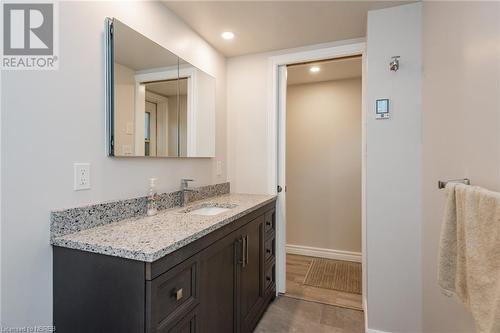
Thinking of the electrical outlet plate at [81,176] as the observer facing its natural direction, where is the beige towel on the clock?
The beige towel is roughly at 12 o'clock from the electrical outlet plate.

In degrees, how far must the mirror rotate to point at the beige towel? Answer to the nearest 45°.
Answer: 0° — it already faces it

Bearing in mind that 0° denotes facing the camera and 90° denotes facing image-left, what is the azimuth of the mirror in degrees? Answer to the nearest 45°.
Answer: approximately 315°

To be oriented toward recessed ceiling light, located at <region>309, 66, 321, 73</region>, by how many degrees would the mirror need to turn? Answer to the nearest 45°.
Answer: approximately 90° to its left

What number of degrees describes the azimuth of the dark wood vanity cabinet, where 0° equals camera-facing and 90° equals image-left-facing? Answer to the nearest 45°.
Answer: approximately 315°
